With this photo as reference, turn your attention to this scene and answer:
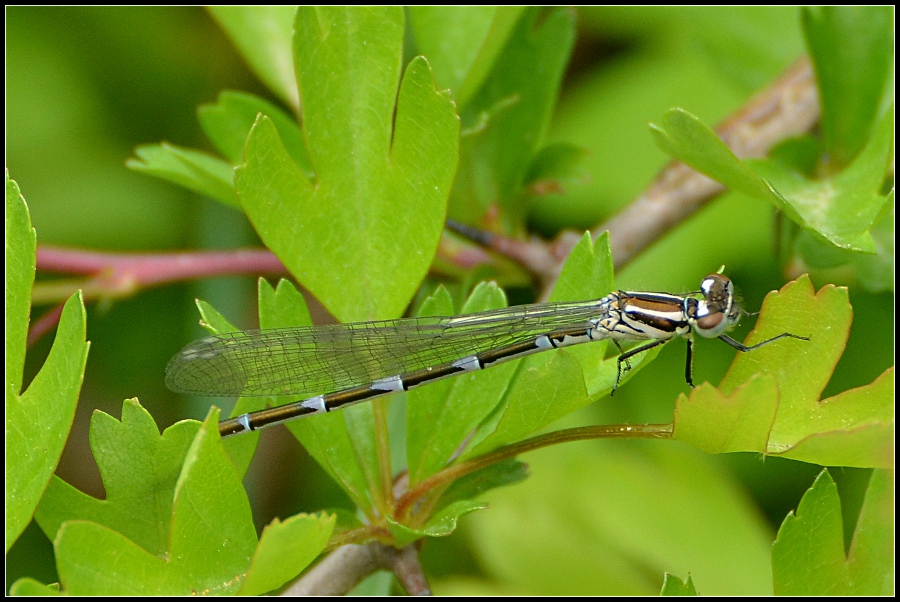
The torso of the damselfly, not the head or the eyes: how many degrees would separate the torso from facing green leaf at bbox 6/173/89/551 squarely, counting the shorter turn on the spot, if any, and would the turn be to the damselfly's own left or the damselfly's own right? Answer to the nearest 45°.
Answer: approximately 135° to the damselfly's own right

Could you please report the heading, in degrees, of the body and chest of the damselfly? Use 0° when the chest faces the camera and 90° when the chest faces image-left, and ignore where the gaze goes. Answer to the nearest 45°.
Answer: approximately 270°
